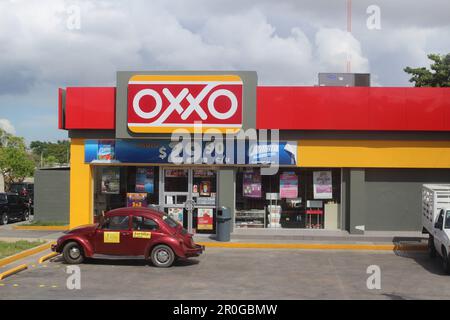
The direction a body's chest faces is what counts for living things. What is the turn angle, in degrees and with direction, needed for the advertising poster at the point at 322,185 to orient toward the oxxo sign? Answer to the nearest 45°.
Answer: approximately 45° to its right

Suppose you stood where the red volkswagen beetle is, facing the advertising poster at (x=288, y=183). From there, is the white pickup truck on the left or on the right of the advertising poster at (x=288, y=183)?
right

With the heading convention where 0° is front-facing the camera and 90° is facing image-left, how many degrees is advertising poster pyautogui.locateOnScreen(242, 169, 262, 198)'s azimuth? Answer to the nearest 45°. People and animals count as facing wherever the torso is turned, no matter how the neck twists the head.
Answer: approximately 0°

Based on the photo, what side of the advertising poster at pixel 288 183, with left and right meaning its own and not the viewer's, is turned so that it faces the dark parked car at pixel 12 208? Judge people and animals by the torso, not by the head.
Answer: right

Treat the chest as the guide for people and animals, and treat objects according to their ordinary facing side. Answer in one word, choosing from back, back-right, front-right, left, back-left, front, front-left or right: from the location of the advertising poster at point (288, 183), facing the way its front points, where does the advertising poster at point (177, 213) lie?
right

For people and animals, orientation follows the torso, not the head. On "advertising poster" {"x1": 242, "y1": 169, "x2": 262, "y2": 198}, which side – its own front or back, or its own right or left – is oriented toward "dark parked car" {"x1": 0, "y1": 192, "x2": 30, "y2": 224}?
right

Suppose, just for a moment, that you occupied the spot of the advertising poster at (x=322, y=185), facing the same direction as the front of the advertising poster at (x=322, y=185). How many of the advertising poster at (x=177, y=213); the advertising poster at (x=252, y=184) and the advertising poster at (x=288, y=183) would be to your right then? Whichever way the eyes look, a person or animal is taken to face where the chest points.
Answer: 3

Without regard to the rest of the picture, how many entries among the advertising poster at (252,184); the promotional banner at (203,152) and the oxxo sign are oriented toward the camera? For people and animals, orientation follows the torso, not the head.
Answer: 3

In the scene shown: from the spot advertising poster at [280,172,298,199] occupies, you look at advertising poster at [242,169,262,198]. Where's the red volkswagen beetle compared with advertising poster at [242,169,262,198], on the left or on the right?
left

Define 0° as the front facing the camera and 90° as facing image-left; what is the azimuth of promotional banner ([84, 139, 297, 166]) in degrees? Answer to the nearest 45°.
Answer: approximately 0°
